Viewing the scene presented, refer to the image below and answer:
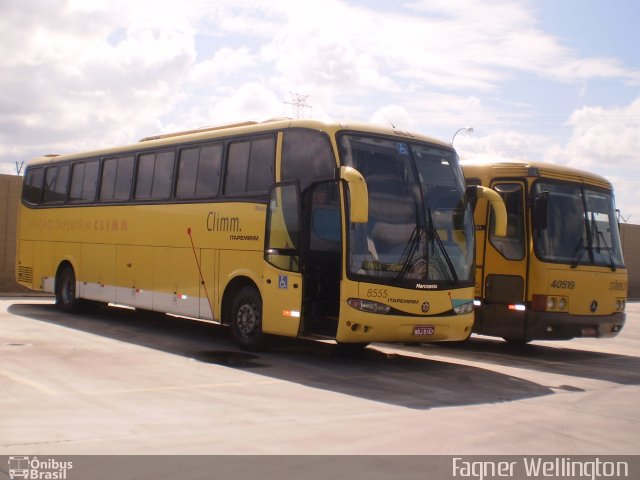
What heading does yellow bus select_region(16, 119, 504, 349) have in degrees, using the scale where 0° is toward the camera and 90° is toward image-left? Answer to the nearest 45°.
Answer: approximately 315°

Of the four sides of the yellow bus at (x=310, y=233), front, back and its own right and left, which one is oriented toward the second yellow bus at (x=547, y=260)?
left

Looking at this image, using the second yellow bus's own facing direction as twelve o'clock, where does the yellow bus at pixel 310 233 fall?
The yellow bus is roughly at 3 o'clock from the second yellow bus.

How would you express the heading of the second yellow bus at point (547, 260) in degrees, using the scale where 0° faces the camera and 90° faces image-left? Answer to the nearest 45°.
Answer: approximately 315°
